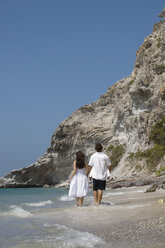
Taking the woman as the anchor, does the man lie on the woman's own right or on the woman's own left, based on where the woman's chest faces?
on the woman's own right

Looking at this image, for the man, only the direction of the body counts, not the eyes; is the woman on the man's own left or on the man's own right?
on the man's own left

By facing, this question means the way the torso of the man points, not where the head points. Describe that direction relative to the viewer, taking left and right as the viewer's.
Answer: facing away from the viewer

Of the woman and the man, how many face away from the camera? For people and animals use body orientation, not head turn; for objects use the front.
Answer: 2

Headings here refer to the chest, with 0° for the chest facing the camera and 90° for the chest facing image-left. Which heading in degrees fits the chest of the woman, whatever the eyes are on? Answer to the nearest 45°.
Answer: approximately 180°
